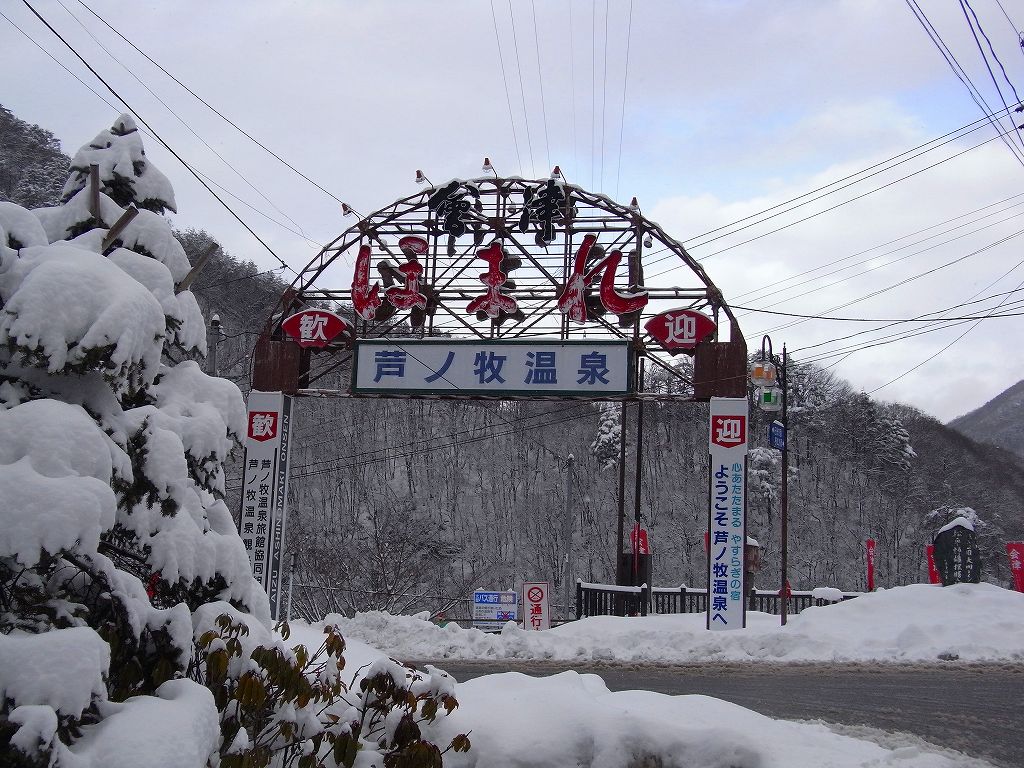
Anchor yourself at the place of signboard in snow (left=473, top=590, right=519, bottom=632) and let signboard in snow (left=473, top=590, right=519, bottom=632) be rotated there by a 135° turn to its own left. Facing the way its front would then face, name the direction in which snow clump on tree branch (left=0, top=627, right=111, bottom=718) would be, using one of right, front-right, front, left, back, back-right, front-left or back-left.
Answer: back-right

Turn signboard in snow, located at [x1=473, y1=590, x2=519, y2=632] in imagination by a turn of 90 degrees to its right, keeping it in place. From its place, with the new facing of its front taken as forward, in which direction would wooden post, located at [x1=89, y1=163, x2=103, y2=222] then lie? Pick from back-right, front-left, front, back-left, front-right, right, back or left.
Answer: left

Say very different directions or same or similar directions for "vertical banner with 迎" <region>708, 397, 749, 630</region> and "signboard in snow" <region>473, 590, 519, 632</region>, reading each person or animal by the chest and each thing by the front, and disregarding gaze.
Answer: same or similar directions

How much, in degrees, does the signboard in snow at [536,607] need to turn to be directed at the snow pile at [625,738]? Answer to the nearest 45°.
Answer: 0° — it already faces it

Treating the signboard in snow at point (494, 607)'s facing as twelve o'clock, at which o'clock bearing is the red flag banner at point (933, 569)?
The red flag banner is roughly at 9 o'clock from the signboard in snow.

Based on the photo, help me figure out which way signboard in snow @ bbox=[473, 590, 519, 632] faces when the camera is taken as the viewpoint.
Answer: facing the viewer

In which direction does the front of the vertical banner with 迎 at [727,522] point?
toward the camera

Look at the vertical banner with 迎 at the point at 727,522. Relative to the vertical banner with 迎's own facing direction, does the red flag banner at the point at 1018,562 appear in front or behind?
behind

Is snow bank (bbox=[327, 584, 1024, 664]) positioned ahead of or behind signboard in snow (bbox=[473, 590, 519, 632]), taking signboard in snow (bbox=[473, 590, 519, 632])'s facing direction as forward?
ahead

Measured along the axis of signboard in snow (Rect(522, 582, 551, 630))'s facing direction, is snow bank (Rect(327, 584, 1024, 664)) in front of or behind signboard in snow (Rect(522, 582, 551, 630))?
in front

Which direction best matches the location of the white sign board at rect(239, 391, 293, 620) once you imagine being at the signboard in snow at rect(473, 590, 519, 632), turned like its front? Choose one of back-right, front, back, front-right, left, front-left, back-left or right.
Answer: front-right

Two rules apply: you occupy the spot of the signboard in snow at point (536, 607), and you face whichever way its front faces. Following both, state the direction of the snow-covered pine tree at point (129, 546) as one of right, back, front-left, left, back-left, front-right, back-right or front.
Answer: front

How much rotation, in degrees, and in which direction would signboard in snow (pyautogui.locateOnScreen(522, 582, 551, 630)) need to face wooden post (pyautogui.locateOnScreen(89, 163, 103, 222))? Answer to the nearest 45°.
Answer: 0° — it already faces it

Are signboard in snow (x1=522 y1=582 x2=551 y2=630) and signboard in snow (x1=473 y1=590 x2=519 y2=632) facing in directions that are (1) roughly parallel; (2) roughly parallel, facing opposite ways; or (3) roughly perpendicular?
roughly parallel

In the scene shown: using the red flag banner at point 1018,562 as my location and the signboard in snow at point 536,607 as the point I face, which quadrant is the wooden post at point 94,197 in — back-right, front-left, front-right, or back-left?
front-left

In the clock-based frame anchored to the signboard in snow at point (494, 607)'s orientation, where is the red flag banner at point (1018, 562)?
The red flag banner is roughly at 9 o'clock from the signboard in snow.
